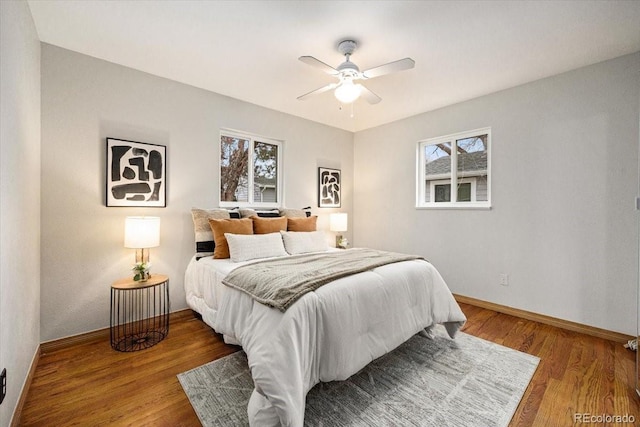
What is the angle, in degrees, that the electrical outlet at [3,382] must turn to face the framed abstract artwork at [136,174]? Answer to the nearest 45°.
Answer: approximately 45° to its left

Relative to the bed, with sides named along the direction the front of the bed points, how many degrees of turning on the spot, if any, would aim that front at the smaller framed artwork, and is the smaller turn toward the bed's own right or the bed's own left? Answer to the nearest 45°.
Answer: approximately 135° to the bed's own left

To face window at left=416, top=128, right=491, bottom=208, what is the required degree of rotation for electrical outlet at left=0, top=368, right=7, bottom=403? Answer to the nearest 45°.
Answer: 0° — it already faces it

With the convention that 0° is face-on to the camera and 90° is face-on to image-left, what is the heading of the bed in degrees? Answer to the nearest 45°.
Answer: approximately 315°

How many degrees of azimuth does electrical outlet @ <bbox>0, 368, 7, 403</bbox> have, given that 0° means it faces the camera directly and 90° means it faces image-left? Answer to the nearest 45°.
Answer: approximately 270°

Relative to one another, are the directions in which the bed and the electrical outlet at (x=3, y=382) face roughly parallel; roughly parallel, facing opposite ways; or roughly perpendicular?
roughly perpendicular

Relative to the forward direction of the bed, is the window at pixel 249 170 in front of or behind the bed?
behind
